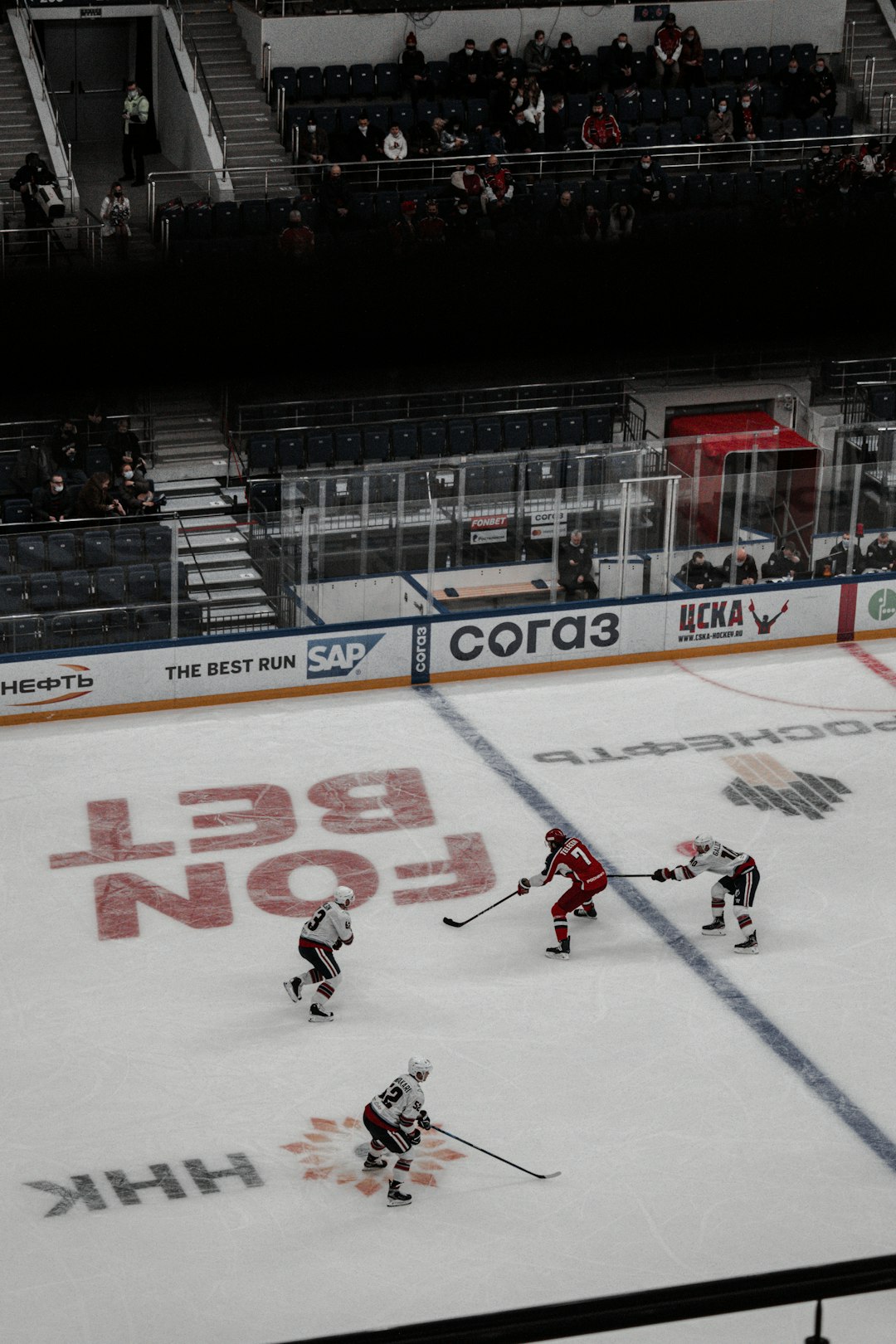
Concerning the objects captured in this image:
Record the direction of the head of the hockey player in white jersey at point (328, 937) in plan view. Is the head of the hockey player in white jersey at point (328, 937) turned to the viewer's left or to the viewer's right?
to the viewer's right

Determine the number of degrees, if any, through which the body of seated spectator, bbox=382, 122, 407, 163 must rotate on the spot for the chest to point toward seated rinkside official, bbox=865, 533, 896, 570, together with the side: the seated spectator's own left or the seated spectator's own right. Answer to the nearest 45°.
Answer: approximately 45° to the seated spectator's own left

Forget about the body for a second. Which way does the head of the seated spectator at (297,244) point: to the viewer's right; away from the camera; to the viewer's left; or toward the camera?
toward the camera

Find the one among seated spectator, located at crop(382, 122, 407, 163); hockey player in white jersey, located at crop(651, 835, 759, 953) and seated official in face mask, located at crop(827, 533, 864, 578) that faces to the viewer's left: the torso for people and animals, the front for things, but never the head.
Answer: the hockey player in white jersey

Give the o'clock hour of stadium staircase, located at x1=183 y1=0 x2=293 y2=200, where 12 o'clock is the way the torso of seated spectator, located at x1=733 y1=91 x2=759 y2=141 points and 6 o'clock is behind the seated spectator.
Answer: The stadium staircase is roughly at 3 o'clock from the seated spectator.

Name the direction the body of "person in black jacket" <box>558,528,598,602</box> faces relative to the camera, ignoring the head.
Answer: toward the camera

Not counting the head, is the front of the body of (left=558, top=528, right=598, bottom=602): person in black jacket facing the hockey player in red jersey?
yes

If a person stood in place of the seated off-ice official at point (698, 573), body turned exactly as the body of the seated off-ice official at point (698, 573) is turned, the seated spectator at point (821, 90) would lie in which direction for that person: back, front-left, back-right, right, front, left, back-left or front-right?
back

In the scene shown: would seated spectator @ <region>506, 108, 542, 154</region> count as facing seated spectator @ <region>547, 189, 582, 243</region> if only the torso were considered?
yes

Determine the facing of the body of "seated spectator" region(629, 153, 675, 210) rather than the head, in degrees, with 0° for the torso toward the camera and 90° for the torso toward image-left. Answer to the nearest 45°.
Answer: approximately 0°

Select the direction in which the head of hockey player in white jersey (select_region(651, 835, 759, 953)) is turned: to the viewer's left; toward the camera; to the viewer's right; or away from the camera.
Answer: to the viewer's left

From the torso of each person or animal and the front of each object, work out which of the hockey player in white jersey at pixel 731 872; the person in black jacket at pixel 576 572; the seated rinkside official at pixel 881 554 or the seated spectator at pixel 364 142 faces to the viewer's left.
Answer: the hockey player in white jersey

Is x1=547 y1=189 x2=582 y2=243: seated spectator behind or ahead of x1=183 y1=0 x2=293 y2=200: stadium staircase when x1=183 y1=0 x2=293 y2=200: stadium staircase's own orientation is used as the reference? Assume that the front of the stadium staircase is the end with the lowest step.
ahead

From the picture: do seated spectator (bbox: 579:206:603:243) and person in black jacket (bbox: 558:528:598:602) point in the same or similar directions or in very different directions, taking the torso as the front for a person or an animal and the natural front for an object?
same or similar directions

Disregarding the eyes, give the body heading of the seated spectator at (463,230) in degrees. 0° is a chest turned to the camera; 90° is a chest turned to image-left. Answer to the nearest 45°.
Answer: approximately 0°

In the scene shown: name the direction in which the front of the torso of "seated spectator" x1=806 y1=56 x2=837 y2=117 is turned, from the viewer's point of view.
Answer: toward the camera

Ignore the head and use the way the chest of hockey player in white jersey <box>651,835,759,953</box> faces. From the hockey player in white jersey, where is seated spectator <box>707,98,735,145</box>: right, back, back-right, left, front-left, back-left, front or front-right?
right
